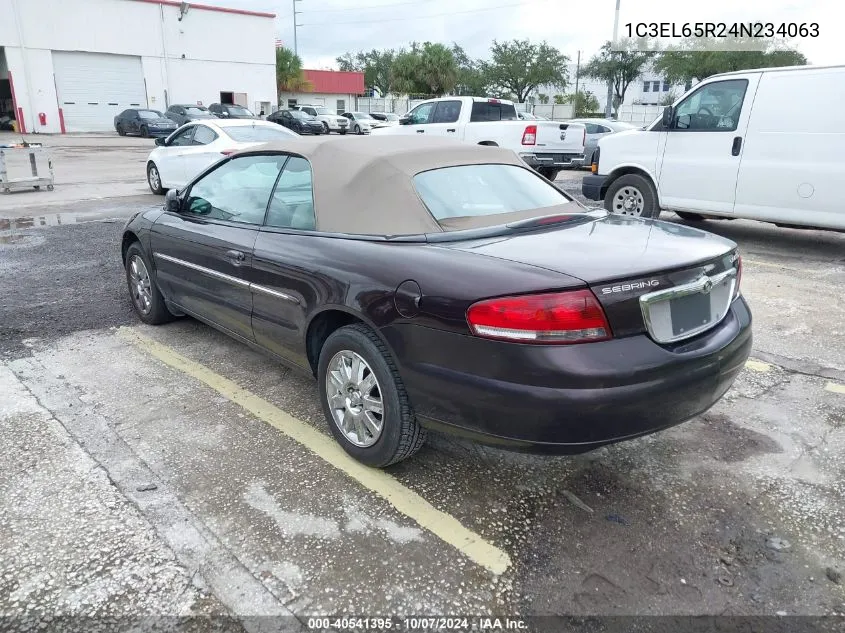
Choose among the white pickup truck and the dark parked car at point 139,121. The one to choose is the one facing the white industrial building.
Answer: the white pickup truck

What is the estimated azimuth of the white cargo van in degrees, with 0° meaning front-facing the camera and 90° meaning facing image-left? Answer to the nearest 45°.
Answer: approximately 90°

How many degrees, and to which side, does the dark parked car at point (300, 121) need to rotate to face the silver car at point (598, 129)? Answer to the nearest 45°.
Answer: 0° — it already faces it

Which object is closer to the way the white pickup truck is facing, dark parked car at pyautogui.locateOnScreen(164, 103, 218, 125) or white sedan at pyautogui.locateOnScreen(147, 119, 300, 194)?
the dark parked car

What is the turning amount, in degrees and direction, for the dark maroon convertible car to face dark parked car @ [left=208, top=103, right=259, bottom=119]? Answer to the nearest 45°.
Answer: approximately 45° to its right

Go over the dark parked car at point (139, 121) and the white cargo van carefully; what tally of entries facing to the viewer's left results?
1

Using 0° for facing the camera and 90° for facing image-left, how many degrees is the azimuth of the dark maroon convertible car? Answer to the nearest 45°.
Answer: approximately 135°

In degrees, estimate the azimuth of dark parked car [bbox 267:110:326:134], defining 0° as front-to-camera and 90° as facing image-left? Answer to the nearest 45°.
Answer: approximately 315°

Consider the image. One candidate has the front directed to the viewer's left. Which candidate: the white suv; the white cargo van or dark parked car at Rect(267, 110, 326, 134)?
the white cargo van

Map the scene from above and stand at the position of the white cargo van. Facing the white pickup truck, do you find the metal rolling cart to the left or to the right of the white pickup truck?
left

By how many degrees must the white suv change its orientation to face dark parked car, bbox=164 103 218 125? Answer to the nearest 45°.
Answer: approximately 135° to its right

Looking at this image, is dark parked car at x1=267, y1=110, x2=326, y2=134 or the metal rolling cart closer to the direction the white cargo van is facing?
the metal rolling cart
